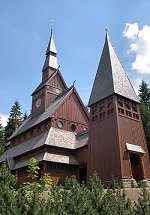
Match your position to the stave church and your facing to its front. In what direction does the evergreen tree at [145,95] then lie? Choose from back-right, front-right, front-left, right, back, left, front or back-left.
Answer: left

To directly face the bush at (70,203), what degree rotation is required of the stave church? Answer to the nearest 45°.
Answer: approximately 45° to its right

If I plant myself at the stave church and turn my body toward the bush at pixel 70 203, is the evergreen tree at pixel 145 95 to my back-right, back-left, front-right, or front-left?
back-left

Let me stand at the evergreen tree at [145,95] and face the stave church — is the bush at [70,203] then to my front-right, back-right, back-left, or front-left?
front-left

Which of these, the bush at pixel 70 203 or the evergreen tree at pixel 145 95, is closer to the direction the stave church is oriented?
the bush

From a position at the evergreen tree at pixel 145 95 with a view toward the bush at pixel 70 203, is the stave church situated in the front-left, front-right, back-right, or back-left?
front-right
